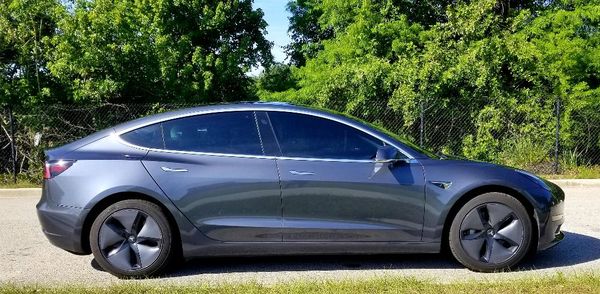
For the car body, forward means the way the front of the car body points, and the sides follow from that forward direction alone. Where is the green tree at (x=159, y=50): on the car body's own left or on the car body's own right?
on the car body's own left

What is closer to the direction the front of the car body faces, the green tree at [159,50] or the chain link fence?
the chain link fence

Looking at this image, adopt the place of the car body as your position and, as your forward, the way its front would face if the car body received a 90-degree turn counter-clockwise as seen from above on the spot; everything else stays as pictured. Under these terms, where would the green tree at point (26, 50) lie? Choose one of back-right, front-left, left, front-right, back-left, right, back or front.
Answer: front-left

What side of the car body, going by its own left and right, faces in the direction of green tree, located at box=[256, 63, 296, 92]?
left

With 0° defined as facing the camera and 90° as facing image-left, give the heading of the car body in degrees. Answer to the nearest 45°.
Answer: approximately 270°
